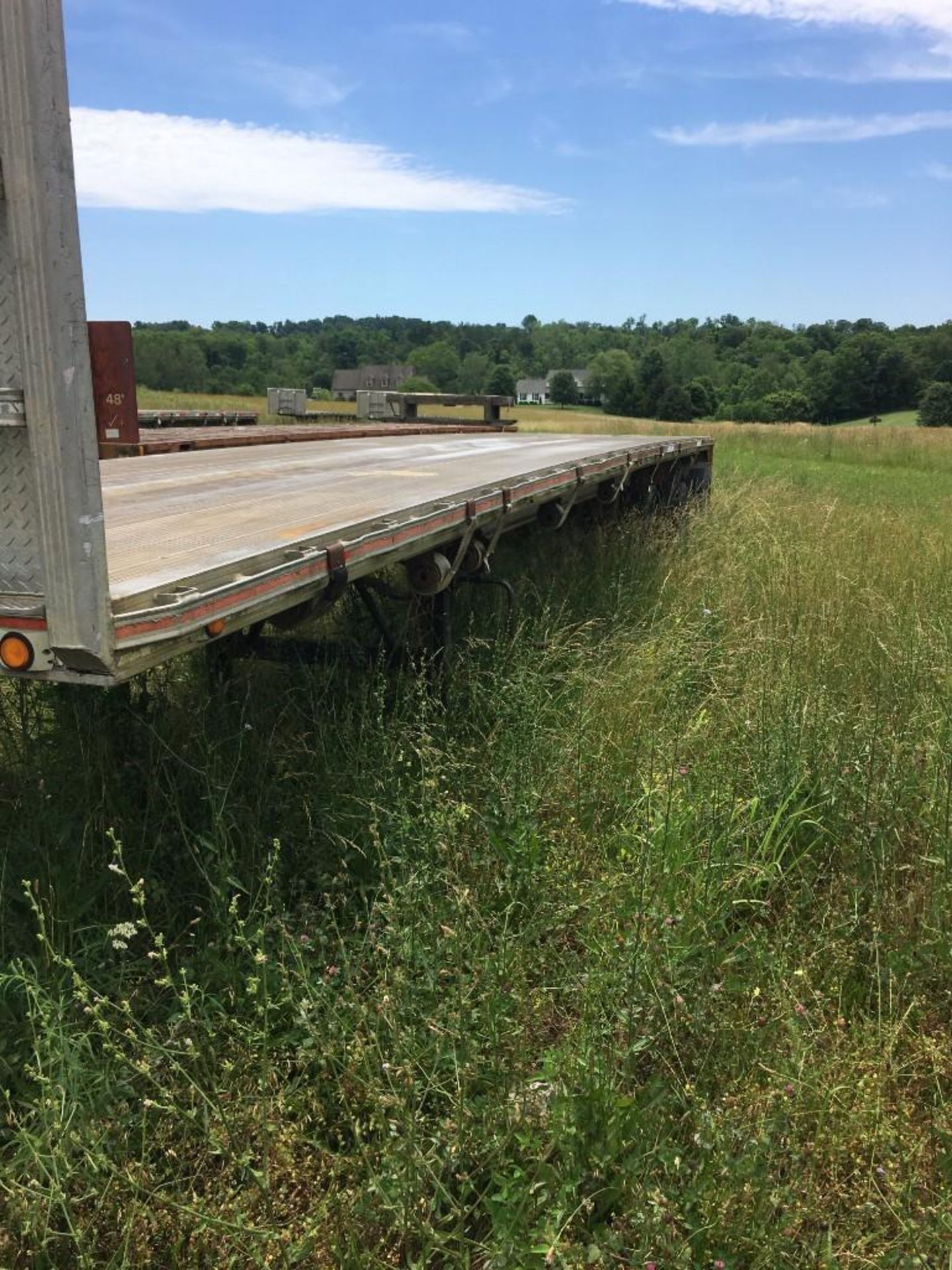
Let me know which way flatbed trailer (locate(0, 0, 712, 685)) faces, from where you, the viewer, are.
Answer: facing the viewer and to the left of the viewer
